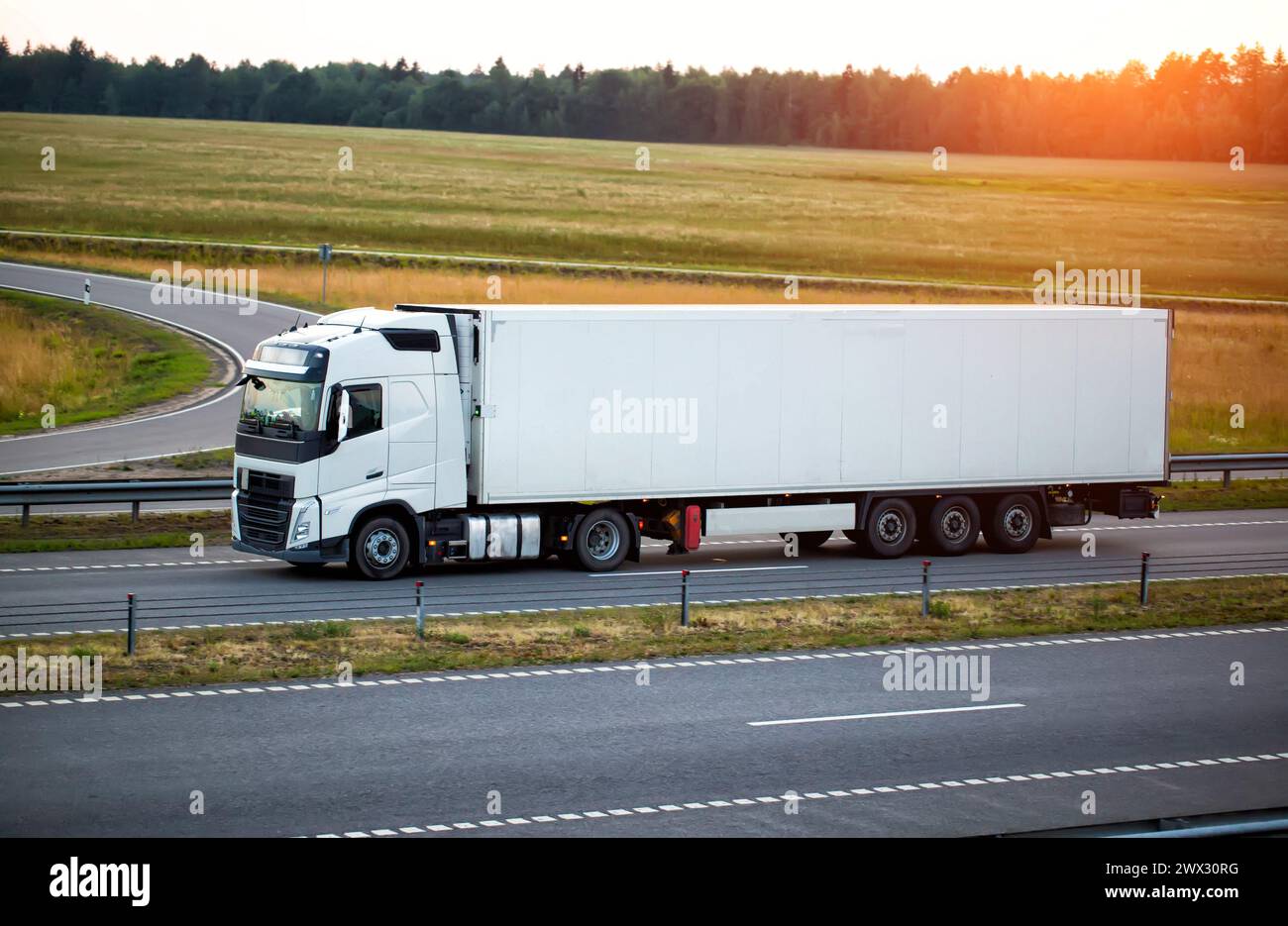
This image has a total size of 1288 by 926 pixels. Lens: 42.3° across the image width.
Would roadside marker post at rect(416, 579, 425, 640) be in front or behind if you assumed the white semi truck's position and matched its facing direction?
in front

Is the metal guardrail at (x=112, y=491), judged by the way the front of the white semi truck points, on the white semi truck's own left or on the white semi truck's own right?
on the white semi truck's own right

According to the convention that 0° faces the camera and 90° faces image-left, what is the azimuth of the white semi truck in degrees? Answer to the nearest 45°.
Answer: approximately 45°
